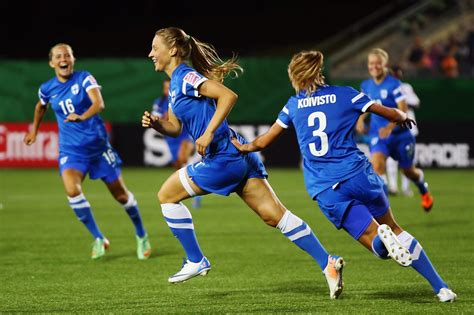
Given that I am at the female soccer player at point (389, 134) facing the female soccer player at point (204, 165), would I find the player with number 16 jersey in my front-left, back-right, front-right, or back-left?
front-right

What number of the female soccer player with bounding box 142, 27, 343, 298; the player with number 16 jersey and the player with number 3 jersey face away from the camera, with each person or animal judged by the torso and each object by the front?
1

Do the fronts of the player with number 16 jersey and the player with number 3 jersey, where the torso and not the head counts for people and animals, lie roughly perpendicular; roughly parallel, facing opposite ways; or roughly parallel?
roughly parallel, facing opposite ways

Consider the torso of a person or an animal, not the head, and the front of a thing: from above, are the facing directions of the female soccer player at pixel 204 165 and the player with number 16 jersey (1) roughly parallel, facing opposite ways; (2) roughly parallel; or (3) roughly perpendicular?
roughly perpendicular

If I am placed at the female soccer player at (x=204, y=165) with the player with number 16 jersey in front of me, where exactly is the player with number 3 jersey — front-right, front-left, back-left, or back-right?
back-right

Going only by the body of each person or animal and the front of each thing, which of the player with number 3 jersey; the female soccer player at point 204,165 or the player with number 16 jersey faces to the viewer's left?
the female soccer player

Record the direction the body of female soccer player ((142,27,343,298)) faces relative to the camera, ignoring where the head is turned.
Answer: to the viewer's left

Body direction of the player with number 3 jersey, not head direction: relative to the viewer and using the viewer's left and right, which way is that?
facing away from the viewer

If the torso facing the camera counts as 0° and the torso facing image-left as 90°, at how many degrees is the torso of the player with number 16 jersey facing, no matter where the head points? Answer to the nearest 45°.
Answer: approximately 0°

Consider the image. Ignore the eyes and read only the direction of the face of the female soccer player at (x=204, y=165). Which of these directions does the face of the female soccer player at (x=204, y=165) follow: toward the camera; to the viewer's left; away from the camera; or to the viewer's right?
to the viewer's left

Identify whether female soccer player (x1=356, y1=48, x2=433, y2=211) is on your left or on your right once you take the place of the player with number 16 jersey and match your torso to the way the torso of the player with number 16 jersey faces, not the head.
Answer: on your left
